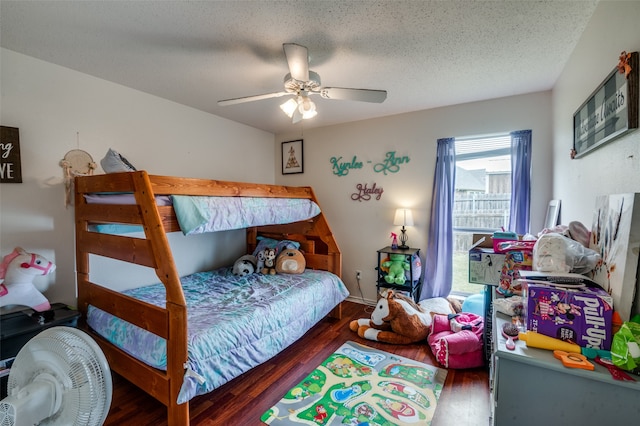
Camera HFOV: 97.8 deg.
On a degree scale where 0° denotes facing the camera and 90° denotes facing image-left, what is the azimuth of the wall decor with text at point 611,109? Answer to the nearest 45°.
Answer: approximately 45°

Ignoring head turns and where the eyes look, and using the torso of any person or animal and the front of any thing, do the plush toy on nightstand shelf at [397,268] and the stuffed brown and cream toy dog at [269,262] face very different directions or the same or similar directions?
same or similar directions

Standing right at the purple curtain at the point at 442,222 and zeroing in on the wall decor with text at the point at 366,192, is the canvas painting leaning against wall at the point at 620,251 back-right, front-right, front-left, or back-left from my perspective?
back-left

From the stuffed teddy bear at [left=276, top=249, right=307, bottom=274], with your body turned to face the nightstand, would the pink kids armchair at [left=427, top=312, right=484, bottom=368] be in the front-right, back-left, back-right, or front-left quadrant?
front-right

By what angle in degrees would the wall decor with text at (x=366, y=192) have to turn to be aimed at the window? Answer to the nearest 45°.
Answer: approximately 90° to its left

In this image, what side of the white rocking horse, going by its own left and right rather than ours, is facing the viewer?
right

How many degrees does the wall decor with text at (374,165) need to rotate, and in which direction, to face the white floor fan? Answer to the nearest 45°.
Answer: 0° — it already faces it

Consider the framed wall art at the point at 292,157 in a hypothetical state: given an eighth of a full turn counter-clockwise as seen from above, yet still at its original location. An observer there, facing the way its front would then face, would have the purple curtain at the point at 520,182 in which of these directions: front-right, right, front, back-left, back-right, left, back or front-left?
front-left

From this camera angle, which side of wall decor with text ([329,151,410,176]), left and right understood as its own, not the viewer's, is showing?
front

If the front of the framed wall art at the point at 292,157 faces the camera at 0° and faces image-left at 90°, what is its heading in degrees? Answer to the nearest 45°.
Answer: approximately 45°

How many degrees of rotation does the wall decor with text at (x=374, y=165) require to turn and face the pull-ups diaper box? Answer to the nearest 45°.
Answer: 0° — it already faces it

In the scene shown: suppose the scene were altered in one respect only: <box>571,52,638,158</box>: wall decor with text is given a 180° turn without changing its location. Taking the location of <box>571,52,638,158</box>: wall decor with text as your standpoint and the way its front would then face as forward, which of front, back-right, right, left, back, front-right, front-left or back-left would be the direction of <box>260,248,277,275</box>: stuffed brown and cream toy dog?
back-left

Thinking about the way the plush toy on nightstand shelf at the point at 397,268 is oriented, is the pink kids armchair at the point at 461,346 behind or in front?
in front

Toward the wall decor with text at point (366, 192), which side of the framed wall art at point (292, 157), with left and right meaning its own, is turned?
left

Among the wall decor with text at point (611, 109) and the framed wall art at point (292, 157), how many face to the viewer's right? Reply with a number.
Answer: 0

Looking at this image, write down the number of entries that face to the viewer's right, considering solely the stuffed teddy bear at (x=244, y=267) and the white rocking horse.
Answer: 1
